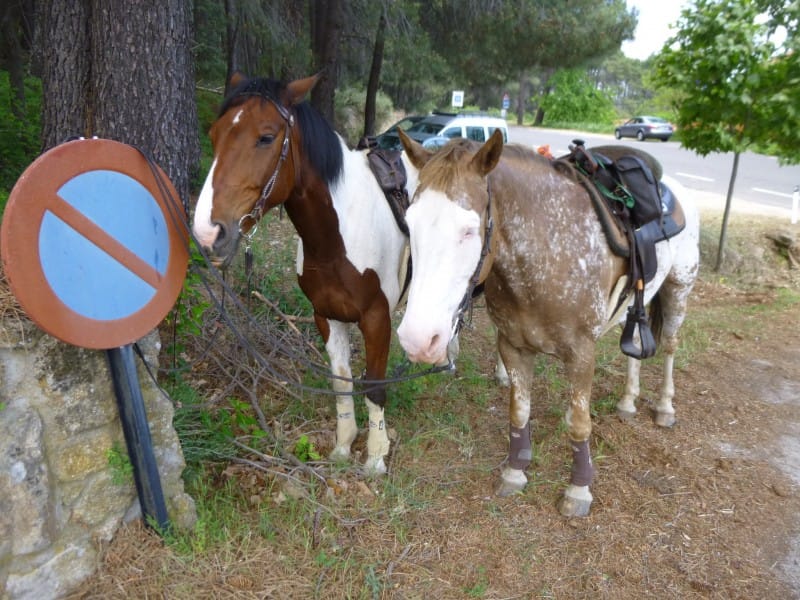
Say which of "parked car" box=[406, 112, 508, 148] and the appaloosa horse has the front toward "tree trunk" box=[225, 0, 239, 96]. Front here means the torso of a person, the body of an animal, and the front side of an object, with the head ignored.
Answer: the parked car

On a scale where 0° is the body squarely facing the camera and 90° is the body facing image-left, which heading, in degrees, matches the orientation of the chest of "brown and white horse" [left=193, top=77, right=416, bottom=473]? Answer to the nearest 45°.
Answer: approximately 45°

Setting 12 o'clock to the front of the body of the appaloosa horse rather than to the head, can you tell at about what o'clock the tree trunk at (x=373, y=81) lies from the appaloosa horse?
The tree trunk is roughly at 4 o'clock from the appaloosa horse.

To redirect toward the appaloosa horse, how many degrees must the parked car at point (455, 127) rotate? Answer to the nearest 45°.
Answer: approximately 45° to its left

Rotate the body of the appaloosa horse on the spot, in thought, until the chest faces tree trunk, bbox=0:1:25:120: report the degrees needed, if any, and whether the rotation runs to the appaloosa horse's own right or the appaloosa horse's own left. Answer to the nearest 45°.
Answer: approximately 90° to the appaloosa horse's own right

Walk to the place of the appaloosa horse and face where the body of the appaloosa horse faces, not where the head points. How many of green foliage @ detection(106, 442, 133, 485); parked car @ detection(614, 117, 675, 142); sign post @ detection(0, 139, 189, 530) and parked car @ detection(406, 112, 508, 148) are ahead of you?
2

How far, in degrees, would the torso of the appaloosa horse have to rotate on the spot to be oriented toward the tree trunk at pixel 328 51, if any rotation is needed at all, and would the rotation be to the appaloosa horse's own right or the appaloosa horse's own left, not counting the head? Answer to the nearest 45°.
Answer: approximately 90° to the appaloosa horse's own right

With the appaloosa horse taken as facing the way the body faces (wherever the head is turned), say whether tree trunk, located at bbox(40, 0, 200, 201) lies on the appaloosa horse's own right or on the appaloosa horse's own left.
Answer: on the appaloosa horse's own right

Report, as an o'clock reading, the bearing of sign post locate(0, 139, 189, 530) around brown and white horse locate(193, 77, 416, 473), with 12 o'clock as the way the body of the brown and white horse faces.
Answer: The sign post is roughly at 12 o'clock from the brown and white horse.

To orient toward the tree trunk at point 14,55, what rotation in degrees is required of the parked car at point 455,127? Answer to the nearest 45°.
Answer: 0° — it already faces it

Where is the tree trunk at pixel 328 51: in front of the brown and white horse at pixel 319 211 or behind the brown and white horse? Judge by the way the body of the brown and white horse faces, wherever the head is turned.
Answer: behind
